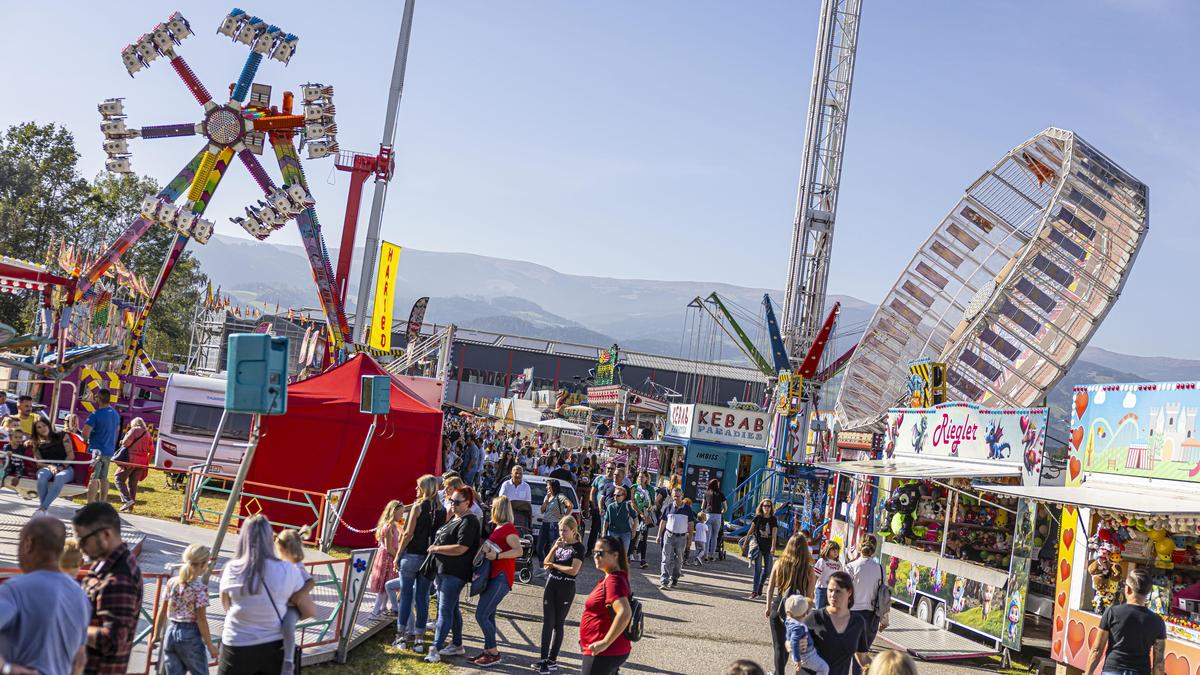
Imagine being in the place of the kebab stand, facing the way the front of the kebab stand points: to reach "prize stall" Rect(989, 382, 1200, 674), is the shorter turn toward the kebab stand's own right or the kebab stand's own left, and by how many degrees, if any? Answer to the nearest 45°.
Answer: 0° — it already faces it

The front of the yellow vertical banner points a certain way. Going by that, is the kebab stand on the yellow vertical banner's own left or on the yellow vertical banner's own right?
on the yellow vertical banner's own left

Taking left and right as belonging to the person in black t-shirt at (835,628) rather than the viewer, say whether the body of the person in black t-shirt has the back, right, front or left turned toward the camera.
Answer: front

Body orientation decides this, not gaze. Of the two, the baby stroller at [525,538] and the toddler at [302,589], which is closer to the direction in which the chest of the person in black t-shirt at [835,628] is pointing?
the toddler

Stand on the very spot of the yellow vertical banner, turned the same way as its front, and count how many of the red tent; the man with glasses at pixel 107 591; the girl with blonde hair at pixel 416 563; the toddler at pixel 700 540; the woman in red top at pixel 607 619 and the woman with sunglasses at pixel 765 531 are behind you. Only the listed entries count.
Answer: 0

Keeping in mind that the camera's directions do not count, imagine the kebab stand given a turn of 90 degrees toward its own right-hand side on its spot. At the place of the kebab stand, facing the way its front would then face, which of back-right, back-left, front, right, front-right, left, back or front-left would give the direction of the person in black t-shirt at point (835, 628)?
left

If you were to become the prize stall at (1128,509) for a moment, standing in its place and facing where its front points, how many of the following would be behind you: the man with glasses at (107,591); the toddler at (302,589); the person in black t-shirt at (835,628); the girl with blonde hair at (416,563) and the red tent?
0

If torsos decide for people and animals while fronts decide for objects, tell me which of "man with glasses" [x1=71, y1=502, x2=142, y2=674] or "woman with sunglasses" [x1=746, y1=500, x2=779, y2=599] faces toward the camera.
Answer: the woman with sunglasses

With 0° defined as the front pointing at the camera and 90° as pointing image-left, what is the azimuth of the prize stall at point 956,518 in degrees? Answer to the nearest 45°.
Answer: approximately 45°

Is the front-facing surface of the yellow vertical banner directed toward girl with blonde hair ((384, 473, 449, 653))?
yes

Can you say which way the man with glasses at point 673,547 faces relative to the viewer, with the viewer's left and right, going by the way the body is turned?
facing the viewer

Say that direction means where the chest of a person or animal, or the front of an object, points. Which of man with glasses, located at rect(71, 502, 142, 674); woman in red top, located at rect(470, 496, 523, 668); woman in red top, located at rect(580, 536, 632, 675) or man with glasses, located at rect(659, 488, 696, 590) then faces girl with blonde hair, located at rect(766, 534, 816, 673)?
man with glasses, located at rect(659, 488, 696, 590)

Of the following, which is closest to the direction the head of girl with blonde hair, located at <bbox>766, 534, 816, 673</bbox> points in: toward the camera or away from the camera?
away from the camera

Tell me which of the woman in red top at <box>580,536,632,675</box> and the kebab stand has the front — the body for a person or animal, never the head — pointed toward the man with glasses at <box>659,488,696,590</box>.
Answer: the kebab stand

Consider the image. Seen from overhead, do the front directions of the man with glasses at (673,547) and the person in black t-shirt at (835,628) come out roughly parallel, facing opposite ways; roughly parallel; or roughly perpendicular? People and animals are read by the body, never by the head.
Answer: roughly parallel

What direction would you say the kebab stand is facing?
toward the camera

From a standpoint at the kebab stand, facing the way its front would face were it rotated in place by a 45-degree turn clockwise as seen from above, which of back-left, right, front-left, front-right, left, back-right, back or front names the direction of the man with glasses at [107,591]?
front-left
